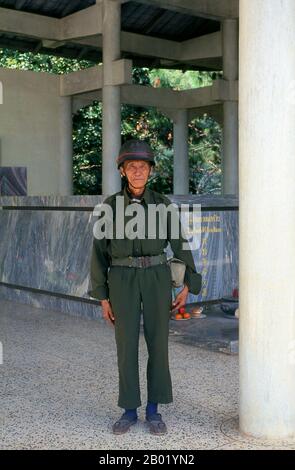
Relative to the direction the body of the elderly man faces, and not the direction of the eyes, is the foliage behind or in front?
behind

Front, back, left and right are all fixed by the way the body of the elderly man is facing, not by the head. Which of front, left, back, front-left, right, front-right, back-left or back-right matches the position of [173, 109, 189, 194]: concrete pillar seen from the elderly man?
back

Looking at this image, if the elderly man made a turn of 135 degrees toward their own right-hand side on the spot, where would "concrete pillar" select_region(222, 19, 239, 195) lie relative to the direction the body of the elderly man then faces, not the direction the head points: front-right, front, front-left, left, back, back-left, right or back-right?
front-right

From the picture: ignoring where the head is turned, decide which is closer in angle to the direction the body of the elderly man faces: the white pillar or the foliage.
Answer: the white pillar

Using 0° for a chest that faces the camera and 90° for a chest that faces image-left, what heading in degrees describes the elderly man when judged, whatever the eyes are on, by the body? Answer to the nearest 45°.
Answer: approximately 0°

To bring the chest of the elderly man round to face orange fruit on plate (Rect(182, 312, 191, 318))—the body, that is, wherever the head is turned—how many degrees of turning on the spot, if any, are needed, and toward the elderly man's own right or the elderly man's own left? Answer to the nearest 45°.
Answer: approximately 180°

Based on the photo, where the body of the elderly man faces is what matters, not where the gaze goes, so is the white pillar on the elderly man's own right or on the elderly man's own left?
on the elderly man's own left

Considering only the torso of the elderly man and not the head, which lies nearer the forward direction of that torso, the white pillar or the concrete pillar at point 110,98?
the white pillar

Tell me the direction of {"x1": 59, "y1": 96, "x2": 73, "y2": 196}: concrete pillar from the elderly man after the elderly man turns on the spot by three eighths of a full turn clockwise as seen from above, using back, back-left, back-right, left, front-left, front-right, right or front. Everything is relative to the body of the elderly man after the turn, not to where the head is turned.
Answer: front-right

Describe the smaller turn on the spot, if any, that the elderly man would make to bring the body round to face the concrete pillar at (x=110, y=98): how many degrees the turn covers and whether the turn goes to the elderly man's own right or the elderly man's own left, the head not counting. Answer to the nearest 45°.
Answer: approximately 180°
